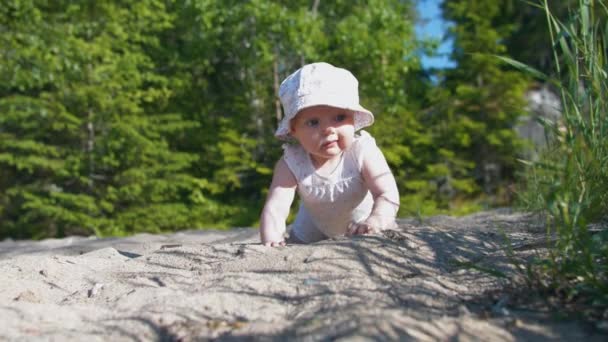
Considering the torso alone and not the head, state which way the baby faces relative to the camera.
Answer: toward the camera

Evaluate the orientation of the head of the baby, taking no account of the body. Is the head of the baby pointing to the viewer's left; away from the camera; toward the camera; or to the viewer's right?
toward the camera

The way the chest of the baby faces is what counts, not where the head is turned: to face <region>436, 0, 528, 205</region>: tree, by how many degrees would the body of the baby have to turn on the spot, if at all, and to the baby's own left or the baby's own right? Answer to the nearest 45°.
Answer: approximately 180°
